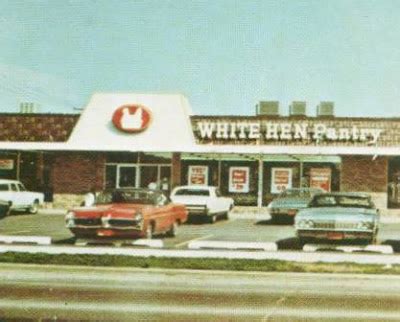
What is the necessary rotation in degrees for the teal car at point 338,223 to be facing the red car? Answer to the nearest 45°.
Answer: approximately 90° to its right

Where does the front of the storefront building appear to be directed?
toward the camera

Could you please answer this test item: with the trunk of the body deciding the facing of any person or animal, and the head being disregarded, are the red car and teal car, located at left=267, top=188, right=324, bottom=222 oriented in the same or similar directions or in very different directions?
very different directions

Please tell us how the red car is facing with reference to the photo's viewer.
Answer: facing the viewer and to the left of the viewer

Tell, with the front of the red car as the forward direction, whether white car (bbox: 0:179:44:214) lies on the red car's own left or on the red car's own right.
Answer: on the red car's own right

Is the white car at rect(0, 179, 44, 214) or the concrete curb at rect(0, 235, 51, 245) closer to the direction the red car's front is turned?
the concrete curb

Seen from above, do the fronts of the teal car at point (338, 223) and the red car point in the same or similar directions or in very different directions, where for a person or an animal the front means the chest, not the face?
same or similar directions

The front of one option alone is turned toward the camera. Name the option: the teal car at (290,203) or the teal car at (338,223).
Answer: the teal car at (338,223)

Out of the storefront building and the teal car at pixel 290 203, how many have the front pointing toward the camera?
1

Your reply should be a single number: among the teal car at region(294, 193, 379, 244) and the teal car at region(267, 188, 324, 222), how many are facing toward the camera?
1

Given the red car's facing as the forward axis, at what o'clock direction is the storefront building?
The storefront building is roughly at 5 o'clock from the red car.

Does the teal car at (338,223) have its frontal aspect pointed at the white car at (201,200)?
no

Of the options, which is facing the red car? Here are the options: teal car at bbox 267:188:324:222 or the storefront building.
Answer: the storefront building

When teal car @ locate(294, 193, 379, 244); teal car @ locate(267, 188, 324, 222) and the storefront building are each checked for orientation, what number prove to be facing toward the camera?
2

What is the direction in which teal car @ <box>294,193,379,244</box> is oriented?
toward the camera

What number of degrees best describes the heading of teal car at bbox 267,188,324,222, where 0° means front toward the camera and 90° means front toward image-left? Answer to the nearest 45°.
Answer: approximately 225°

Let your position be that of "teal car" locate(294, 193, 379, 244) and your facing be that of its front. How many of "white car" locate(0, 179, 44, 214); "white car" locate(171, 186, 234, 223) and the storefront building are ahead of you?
0

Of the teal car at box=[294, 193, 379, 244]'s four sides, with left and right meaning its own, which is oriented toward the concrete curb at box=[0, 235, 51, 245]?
right

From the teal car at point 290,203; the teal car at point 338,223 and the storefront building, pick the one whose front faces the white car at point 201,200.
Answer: the storefront building

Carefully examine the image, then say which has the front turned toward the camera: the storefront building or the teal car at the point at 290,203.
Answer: the storefront building
